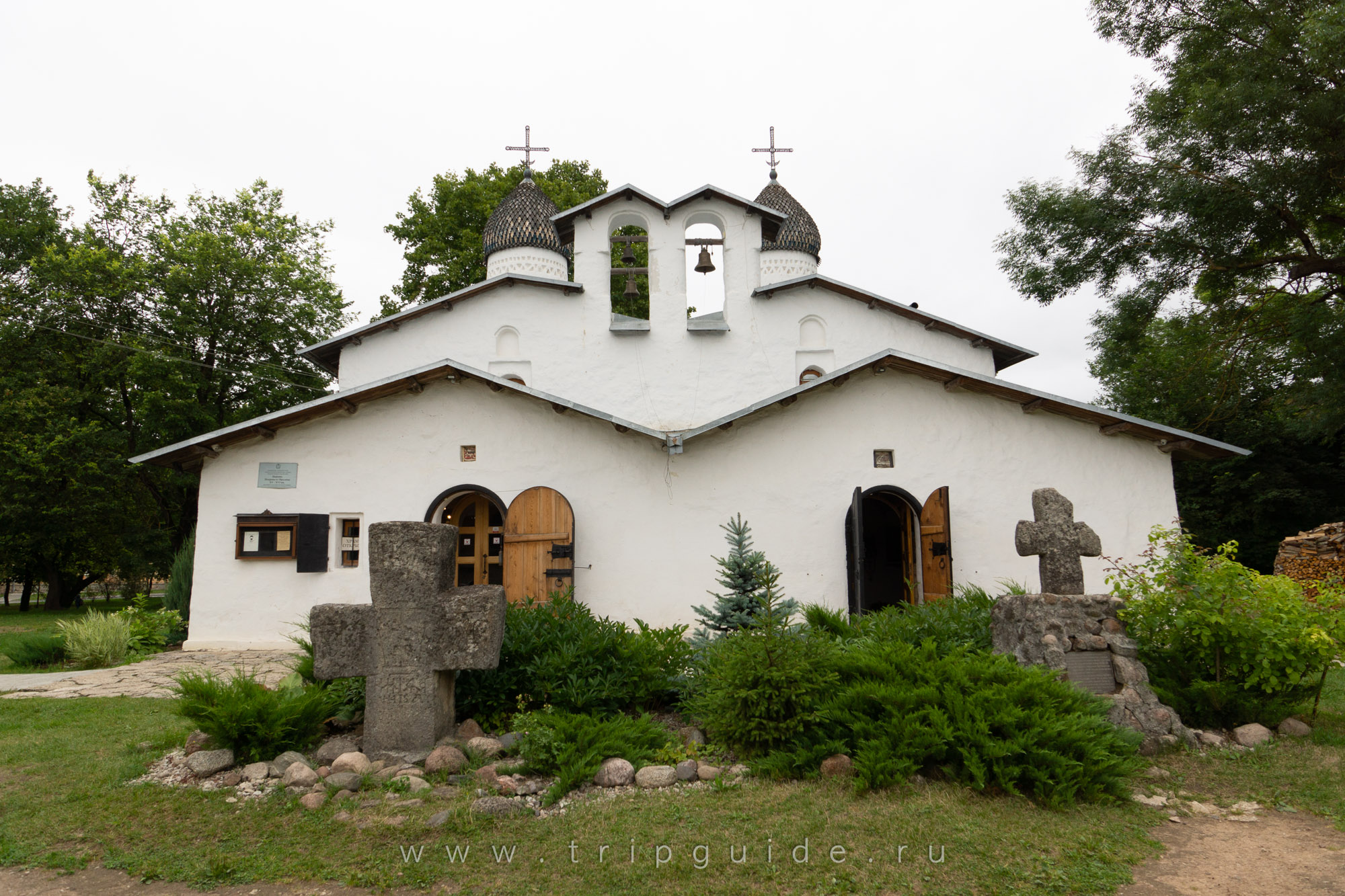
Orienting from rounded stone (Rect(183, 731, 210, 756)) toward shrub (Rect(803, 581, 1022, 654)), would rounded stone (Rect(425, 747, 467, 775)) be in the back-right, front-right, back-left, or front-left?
front-right

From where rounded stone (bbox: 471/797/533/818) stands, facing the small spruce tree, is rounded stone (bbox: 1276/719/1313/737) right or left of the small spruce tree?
right

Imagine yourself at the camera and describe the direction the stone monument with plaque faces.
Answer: facing the viewer

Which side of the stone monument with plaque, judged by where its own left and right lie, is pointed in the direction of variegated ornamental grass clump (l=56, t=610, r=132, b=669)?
right

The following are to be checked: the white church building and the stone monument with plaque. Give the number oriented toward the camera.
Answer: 2

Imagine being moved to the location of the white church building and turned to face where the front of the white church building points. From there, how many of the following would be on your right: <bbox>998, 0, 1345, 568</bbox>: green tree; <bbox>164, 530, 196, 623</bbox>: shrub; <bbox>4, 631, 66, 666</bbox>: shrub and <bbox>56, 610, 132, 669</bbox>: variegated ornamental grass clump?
3

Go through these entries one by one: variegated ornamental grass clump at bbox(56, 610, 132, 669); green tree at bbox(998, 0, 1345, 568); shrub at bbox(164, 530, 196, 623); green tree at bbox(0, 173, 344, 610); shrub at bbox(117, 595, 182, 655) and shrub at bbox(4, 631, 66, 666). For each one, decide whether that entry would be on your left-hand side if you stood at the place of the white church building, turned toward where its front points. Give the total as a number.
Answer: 1

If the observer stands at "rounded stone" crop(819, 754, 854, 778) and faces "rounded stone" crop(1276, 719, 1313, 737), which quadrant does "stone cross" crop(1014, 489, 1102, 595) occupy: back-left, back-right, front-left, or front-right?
front-left

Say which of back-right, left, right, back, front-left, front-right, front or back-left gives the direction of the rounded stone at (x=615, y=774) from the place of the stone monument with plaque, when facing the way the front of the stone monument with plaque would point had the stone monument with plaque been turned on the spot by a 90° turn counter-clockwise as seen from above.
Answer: back-right

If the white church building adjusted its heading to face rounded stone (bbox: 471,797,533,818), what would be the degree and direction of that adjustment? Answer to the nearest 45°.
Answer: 0° — it already faces it

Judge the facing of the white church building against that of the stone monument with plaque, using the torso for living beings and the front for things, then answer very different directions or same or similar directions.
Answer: same or similar directions

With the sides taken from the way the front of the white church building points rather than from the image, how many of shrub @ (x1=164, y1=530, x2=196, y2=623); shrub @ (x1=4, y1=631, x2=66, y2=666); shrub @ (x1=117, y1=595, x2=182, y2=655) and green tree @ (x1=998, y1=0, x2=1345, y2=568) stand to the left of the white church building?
1

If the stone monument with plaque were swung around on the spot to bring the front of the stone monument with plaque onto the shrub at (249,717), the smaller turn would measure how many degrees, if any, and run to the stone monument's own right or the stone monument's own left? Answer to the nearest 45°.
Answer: approximately 45° to the stone monument's own right

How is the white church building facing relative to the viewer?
toward the camera

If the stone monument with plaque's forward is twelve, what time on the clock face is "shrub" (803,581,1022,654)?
The shrub is roughly at 4 o'clock from the stone monument with plaque.

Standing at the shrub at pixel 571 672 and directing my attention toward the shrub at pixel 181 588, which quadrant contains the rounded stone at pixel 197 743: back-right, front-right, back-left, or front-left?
front-left

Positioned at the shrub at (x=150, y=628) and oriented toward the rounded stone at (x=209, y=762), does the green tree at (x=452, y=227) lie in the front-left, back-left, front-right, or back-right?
back-left

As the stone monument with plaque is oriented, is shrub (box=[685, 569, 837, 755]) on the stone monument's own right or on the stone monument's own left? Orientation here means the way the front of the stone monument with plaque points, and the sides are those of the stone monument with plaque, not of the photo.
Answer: on the stone monument's own right

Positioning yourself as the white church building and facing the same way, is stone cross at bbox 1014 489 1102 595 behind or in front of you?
in front

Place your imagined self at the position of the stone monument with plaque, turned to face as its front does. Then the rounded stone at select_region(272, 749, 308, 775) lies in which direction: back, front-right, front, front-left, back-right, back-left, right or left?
front-right
